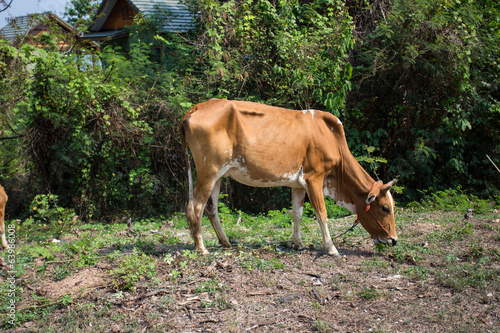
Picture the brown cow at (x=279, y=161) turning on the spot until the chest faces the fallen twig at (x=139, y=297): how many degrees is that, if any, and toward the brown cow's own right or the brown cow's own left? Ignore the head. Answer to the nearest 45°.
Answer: approximately 135° to the brown cow's own right

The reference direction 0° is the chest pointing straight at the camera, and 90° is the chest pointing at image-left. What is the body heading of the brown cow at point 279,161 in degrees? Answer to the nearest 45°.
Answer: approximately 270°

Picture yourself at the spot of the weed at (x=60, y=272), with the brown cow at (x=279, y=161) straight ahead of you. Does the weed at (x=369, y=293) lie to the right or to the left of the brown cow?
right

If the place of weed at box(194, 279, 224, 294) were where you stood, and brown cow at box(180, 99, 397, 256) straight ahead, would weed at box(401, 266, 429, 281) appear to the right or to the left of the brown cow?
right

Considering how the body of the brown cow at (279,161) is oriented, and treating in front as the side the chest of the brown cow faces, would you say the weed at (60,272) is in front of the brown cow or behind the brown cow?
behind
